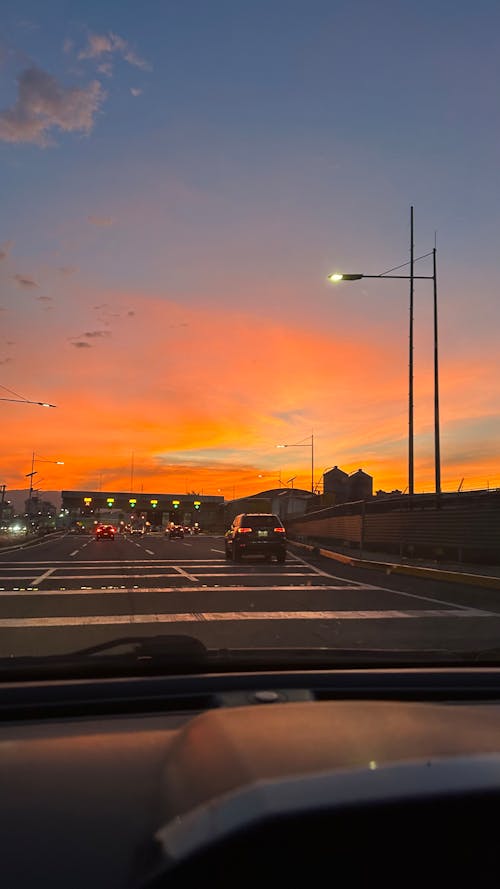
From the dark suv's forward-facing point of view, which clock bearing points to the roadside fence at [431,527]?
The roadside fence is roughly at 4 o'clock from the dark suv.

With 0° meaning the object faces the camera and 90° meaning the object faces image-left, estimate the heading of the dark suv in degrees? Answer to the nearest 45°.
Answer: approximately 180°
